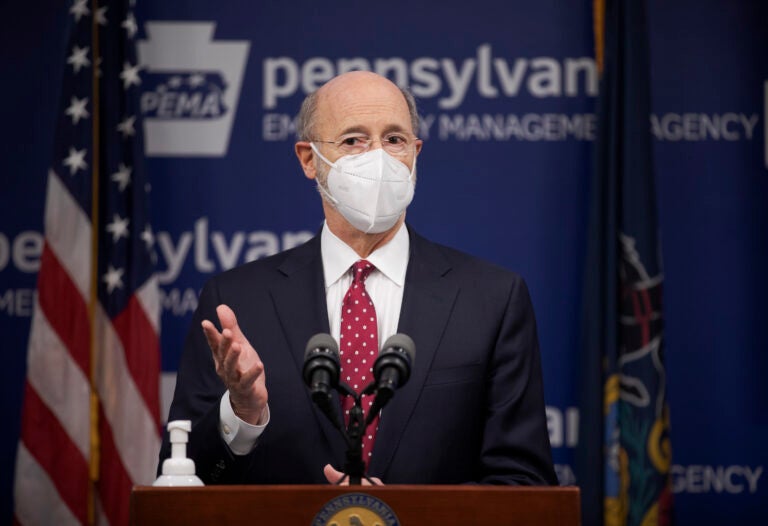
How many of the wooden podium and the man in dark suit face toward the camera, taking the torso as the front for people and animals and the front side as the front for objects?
2

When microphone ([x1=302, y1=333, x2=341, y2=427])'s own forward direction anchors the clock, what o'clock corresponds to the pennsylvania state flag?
The pennsylvania state flag is roughly at 1 o'clock from the microphone.

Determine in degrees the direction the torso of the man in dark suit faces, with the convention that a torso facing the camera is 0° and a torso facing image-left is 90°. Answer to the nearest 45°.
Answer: approximately 0°

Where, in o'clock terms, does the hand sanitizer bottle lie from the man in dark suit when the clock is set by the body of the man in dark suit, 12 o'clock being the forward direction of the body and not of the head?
The hand sanitizer bottle is roughly at 1 o'clock from the man in dark suit.

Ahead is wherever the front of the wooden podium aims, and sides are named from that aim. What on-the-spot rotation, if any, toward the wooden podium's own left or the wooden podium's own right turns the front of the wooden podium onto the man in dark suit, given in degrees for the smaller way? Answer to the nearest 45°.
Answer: approximately 180°

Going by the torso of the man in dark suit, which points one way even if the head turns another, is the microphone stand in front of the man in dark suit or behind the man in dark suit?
in front

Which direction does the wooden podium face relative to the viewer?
toward the camera

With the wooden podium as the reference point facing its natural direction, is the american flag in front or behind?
behind

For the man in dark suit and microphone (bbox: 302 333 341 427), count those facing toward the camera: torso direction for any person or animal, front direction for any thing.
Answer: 1

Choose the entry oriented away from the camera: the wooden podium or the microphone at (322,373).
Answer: the microphone
